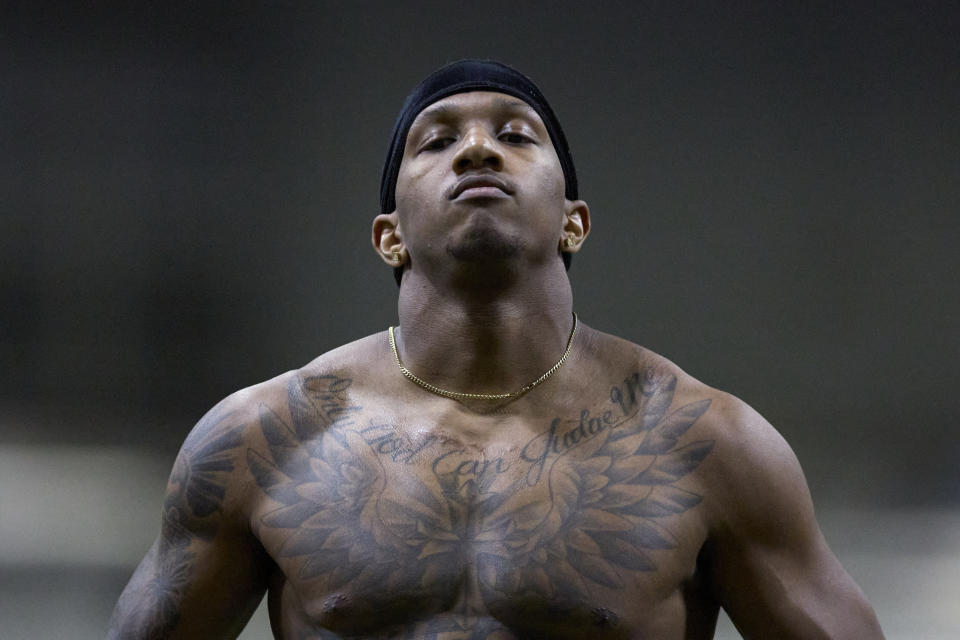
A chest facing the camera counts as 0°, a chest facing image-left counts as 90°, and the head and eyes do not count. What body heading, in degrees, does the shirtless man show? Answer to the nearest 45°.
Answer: approximately 0°
